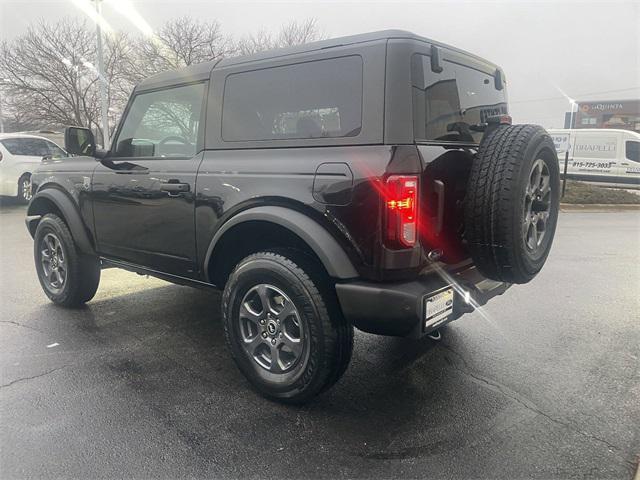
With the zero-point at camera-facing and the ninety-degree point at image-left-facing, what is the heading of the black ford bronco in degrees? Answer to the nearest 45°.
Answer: approximately 135°

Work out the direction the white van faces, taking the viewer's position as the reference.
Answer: facing to the right of the viewer

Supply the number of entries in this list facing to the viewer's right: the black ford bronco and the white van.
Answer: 1

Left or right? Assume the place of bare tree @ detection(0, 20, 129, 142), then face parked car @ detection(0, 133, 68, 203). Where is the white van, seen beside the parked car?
left

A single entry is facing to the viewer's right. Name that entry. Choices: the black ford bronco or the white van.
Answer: the white van

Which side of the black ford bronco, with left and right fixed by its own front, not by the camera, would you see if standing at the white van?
right

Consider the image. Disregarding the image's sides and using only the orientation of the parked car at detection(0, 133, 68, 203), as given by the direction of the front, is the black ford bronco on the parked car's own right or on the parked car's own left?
on the parked car's own right

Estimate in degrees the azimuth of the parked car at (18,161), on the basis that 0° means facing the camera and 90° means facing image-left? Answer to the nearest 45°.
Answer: approximately 225°

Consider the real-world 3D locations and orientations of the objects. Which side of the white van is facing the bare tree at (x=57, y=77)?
back

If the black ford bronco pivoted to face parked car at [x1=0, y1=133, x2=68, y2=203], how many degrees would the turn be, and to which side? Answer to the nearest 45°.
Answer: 0° — it already faces it

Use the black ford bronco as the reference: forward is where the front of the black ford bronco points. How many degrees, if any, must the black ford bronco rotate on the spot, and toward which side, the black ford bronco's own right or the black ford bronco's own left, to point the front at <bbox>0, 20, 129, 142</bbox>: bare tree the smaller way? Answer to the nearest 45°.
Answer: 0° — it already faces it

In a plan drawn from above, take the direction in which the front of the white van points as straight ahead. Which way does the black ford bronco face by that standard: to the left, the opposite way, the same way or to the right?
the opposite way
